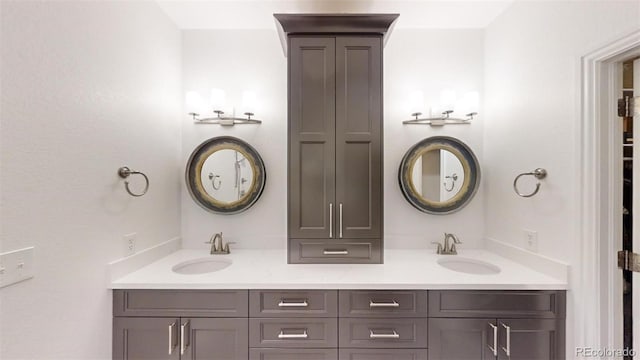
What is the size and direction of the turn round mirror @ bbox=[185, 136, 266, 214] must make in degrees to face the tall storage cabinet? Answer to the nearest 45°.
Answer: approximately 45° to its left

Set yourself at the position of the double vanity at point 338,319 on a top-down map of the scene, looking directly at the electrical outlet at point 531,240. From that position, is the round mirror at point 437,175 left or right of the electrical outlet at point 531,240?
left

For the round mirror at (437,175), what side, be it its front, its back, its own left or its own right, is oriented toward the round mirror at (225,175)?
right

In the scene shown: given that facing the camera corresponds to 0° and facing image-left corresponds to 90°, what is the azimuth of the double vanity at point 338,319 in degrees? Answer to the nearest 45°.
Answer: approximately 0°

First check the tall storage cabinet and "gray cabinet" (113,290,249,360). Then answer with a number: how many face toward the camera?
2

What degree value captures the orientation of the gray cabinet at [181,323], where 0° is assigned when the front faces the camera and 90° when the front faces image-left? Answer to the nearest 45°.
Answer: approximately 0°
